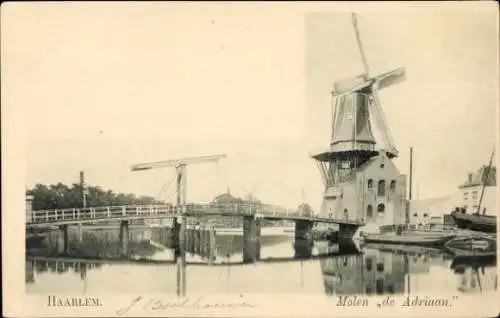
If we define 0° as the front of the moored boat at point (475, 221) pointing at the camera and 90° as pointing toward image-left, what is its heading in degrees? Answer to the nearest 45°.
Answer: approximately 90°
